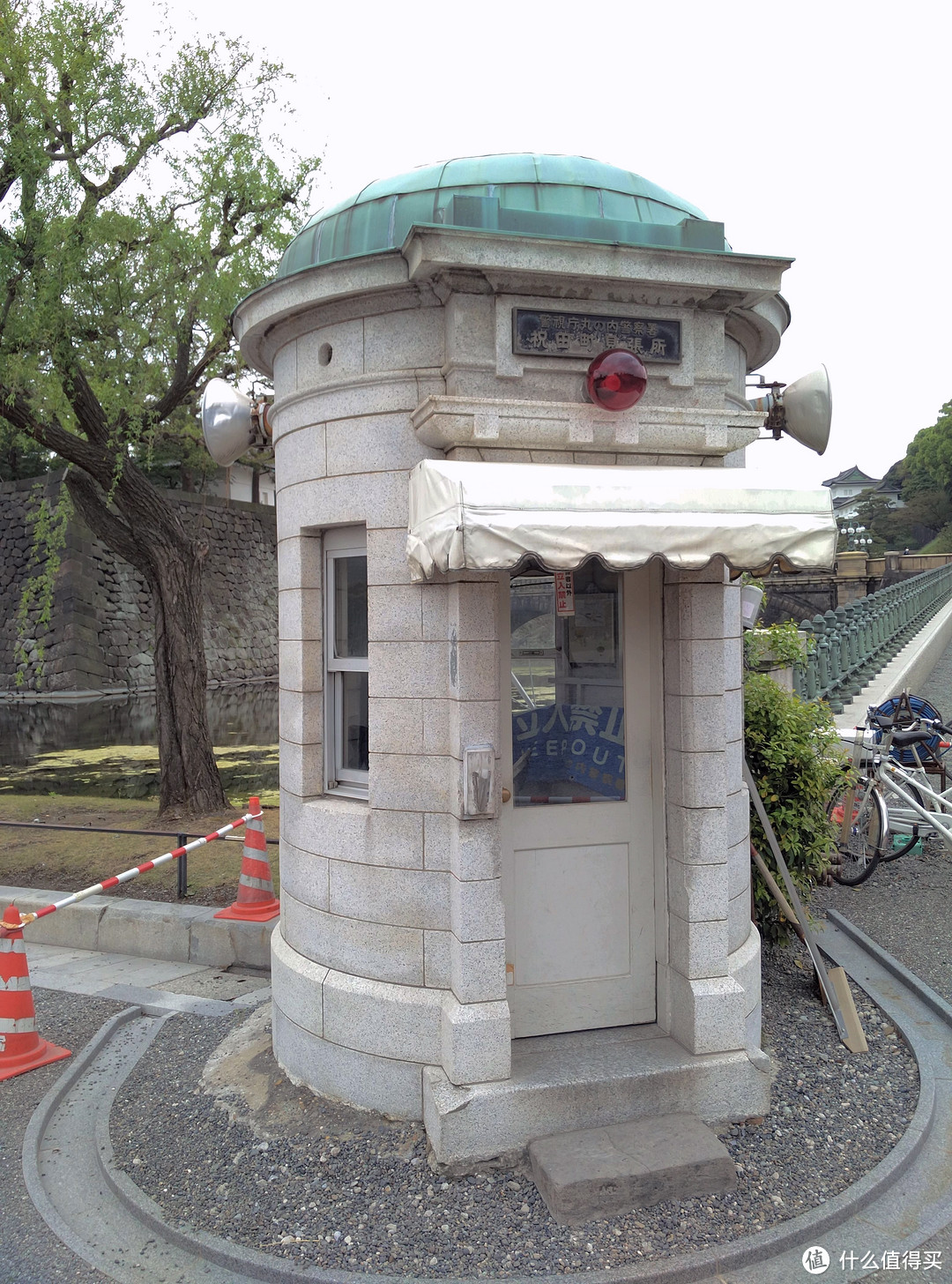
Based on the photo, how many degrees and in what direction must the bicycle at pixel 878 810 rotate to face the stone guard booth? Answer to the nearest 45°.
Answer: approximately 45° to its left

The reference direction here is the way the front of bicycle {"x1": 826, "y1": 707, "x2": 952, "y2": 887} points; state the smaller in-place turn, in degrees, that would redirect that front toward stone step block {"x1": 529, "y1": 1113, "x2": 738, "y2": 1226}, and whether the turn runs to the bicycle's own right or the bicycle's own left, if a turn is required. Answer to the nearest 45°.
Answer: approximately 45° to the bicycle's own left

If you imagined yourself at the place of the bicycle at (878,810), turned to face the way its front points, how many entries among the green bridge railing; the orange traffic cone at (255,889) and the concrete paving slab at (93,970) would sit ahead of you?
2

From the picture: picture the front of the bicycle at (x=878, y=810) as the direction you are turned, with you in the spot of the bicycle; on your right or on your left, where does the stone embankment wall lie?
on your right

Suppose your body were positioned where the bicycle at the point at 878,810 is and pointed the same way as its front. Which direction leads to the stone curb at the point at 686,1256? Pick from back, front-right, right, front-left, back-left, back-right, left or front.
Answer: front-left

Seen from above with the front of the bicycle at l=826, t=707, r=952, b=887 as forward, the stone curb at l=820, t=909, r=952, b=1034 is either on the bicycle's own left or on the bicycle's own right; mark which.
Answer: on the bicycle's own left

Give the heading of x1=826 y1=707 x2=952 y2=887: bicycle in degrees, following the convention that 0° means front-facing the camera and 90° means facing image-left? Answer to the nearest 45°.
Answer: approximately 45°

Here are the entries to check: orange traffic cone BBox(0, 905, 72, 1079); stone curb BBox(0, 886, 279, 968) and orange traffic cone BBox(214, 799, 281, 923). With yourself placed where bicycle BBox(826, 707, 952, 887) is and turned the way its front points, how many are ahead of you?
3
